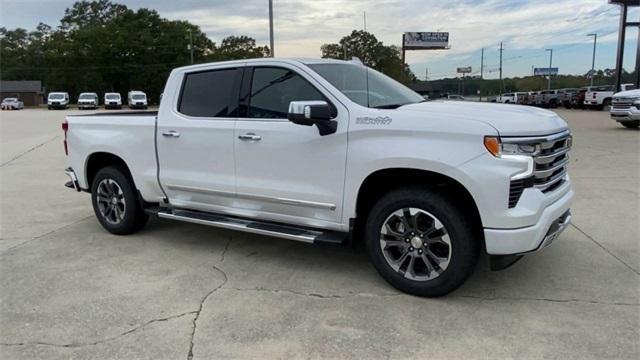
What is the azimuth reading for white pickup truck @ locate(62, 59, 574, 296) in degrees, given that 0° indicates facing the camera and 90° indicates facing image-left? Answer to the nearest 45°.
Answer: approximately 315°

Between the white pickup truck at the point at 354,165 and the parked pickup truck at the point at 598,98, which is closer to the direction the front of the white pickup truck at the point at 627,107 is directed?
the white pickup truck

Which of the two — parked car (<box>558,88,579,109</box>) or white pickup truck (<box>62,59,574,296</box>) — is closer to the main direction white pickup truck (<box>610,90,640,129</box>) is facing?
the white pickup truck

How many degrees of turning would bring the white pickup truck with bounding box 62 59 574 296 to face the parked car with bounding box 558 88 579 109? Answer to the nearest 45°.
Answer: approximately 90° to its left

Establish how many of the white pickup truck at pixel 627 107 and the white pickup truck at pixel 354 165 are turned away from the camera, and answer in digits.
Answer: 0

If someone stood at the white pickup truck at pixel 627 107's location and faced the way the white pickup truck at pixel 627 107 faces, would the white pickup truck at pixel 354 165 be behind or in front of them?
in front

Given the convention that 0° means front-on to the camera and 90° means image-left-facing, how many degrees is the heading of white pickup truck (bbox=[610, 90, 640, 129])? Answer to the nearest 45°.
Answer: approximately 45°

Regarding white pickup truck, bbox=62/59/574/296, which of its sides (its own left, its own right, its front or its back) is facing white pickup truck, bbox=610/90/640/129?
left

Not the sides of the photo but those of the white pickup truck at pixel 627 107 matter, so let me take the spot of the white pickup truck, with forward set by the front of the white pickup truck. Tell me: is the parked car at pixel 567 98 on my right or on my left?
on my right

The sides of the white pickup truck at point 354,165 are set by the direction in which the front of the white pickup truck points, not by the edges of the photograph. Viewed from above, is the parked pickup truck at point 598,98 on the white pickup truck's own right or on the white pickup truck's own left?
on the white pickup truck's own left

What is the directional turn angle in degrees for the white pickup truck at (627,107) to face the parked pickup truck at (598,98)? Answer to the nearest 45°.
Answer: approximately 135° to its right
